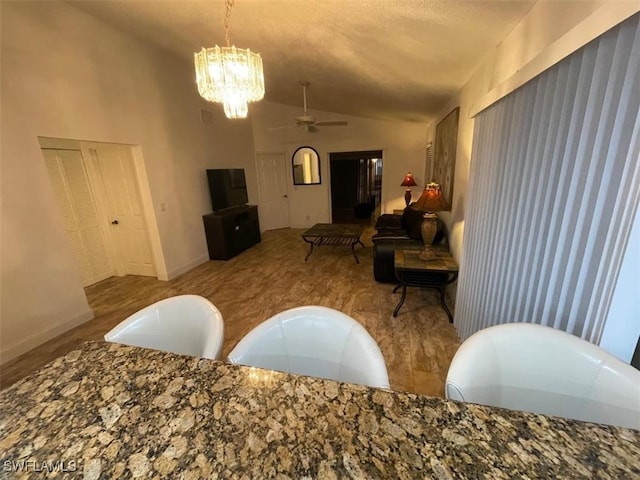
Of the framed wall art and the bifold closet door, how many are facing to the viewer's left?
1

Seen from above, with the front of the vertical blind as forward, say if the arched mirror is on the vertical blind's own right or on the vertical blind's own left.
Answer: on the vertical blind's own right

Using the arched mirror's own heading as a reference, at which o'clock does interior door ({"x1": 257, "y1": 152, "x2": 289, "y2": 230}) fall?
The interior door is roughly at 3 o'clock from the arched mirror.

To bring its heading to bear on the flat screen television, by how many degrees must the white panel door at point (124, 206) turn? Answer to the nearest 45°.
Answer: approximately 90° to its left

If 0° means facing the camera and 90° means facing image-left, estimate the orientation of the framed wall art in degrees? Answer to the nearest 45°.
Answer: approximately 90°

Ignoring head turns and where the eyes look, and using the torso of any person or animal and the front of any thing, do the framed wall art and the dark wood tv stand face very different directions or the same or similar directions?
very different directions

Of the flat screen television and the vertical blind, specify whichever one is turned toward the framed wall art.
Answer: the flat screen television

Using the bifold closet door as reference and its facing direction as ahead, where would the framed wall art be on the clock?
The framed wall art is roughly at 12 o'clock from the bifold closet door.

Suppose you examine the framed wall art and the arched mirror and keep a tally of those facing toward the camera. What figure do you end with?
1

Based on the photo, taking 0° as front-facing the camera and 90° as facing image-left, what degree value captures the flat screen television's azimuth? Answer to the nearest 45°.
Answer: approximately 315°
